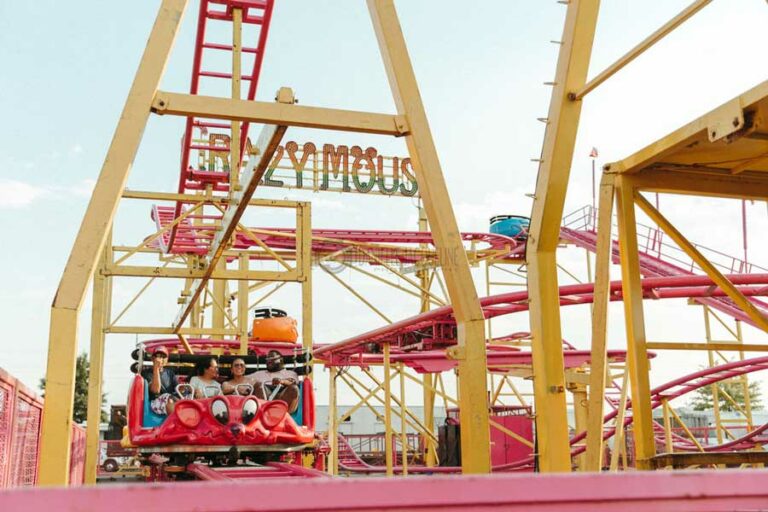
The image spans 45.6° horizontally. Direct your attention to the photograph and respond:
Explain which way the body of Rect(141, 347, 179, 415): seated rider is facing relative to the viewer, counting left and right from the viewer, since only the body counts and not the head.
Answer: facing the viewer

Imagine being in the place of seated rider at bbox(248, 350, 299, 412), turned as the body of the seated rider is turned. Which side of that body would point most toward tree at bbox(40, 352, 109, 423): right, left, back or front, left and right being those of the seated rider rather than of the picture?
back

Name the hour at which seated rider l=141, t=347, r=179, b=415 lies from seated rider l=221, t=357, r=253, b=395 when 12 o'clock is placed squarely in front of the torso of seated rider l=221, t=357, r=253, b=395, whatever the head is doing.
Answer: seated rider l=141, t=347, r=179, b=415 is roughly at 2 o'clock from seated rider l=221, t=357, r=253, b=395.

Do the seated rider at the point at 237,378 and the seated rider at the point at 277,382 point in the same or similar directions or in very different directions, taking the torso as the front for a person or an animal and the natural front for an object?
same or similar directions

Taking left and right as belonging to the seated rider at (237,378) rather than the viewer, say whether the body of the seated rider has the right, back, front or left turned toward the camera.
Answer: front

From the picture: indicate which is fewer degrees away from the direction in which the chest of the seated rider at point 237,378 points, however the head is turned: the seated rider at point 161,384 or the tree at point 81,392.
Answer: the seated rider

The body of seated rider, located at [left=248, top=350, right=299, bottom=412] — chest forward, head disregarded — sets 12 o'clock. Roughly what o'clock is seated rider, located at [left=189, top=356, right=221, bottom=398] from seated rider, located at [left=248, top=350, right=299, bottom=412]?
seated rider, located at [left=189, top=356, right=221, bottom=398] is roughly at 3 o'clock from seated rider, located at [left=248, top=350, right=299, bottom=412].

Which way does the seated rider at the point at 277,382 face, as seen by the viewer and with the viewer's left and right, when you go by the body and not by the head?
facing the viewer

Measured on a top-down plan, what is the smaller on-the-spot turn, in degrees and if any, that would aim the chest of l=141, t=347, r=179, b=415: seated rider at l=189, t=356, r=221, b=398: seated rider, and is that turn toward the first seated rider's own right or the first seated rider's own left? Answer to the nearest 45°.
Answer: approximately 135° to the first seated rider's own left

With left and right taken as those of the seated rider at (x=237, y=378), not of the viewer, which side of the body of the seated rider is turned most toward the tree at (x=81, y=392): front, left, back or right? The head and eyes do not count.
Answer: back
